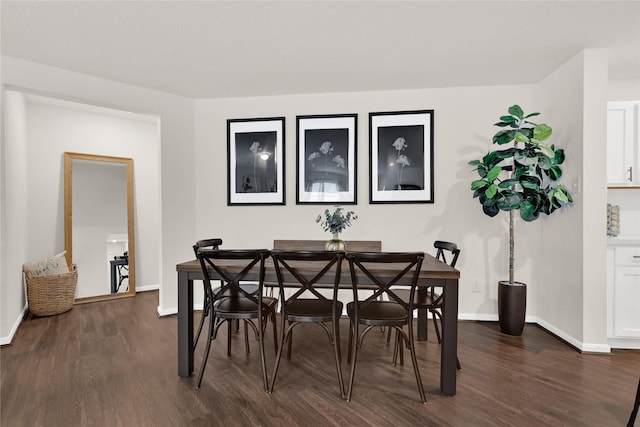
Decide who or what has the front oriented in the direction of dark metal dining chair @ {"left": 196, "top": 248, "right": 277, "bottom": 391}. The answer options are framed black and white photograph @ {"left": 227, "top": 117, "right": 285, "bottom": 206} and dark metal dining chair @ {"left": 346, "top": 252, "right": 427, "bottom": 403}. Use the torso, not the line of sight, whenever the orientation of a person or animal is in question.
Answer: the framed black and white photograph

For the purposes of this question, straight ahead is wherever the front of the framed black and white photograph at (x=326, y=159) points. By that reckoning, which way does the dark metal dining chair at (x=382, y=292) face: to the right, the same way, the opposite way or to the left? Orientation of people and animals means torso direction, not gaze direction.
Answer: the opposite way

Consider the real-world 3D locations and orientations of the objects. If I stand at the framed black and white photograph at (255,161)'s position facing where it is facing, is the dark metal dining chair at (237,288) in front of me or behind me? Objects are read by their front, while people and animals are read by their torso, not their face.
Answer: in front

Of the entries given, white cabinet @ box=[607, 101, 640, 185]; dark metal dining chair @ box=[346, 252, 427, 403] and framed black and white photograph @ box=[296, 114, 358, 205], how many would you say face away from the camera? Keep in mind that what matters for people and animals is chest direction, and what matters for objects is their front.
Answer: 1

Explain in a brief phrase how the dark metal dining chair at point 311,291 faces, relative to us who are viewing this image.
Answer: facing away from the viewer

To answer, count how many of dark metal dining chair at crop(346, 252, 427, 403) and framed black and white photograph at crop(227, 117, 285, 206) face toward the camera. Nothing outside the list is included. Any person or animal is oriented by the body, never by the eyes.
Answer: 1

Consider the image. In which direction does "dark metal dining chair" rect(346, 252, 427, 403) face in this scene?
away from the camera

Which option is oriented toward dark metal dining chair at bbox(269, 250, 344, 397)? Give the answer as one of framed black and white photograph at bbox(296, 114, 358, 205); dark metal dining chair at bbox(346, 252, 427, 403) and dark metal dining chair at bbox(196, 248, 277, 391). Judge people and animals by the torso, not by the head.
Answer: the framed black and white photograph

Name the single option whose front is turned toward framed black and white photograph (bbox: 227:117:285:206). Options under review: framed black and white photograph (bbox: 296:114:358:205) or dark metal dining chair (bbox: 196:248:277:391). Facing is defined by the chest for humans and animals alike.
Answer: the dark metal dining chair

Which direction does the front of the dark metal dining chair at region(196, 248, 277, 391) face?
away from the camera

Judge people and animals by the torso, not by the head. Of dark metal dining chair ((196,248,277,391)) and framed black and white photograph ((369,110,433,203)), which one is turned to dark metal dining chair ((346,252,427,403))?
the framed black and white photograph

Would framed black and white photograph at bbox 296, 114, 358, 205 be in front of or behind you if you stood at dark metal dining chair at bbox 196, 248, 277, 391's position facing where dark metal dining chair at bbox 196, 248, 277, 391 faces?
in front

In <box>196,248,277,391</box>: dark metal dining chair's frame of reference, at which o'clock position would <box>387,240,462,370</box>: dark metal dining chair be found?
<box>387,240,462,370</box>: dark metal dining chair is roughly at 3 o'clock from <box>196,248,277,391</box>: dark metal dining chair.
